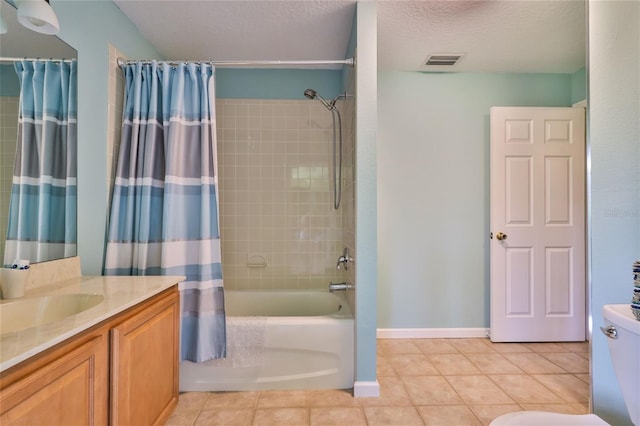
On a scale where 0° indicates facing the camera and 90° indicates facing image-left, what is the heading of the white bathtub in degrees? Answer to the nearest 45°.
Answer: approximately 0°

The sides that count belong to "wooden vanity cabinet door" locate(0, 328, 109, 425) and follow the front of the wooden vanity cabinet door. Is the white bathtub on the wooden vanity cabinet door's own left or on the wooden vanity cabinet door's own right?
on the wooden vanity cabinet door's own left

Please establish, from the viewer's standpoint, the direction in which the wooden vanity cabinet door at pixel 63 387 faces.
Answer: facing the viewer and to the right of the viewer

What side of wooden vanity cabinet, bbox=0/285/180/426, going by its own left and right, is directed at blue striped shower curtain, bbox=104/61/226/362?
left

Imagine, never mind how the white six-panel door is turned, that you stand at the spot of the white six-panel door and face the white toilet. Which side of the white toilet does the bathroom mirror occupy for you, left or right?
right

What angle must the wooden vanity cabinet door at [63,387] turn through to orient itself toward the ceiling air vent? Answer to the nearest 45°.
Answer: approximately 45° to its left

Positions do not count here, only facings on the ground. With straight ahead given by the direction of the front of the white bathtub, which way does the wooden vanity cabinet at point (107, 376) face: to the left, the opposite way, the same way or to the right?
to the left

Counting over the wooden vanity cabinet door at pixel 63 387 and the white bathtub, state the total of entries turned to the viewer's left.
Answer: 0

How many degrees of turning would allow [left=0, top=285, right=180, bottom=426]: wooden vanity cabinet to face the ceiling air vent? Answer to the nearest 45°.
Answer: approximately 45° to its left

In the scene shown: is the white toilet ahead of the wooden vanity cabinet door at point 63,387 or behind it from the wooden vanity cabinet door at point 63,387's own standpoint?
ahead

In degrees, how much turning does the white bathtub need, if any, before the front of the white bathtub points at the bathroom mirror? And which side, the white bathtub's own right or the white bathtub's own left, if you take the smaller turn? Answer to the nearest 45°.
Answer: approximately 45° to the white bathtub's own right

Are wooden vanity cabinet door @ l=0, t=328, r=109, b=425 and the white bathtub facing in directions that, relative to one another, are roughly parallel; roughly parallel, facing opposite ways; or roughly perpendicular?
roughly perpendicular

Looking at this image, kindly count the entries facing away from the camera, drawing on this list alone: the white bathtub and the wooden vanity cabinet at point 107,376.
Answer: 0
